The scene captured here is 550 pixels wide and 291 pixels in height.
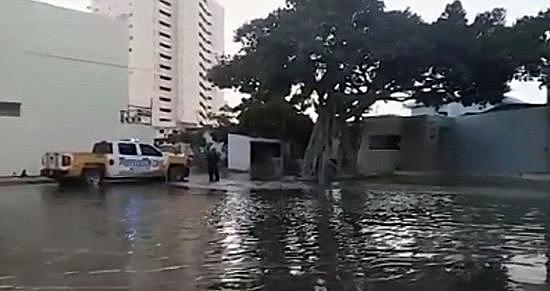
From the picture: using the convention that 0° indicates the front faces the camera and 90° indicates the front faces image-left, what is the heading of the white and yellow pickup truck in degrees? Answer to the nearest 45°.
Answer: approximately 225°

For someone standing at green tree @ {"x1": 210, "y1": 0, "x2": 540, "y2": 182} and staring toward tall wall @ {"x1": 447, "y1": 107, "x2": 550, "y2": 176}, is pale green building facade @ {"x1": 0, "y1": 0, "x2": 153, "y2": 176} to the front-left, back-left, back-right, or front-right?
back-left

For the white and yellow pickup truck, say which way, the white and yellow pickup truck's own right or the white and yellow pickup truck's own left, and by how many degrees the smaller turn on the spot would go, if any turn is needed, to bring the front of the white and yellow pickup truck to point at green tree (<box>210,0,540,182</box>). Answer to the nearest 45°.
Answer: approximately 45° to the white and yellow pickup truck's own right

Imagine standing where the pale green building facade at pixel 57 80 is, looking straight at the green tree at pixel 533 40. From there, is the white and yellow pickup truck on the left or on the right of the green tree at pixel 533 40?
right
